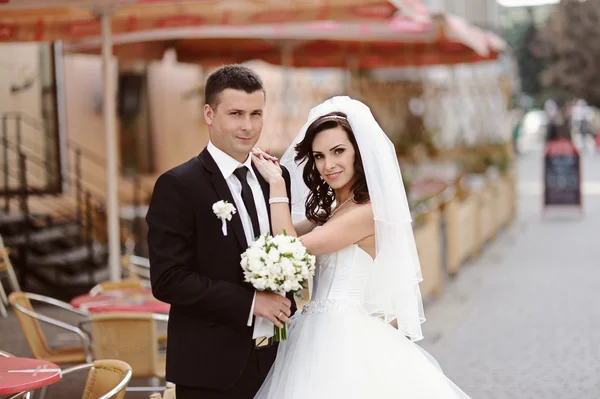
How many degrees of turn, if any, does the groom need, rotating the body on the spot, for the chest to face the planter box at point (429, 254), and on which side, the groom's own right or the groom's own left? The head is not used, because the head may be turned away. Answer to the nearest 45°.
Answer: approximately 135° to the groom's own left

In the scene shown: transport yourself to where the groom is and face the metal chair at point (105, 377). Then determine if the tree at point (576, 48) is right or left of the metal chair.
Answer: right

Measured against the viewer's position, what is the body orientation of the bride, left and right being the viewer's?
facing to the left of the viewer

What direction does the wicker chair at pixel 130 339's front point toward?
away from the camera

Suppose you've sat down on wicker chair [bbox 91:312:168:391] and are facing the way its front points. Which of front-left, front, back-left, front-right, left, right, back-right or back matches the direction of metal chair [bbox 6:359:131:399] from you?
back

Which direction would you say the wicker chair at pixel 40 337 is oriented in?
to the viewer's right

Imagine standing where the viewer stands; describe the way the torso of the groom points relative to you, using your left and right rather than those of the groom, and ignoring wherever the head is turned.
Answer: facing the viewer and to the right of the viewer

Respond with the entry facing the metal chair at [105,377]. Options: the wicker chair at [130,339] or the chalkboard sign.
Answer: the chalkboard sign
